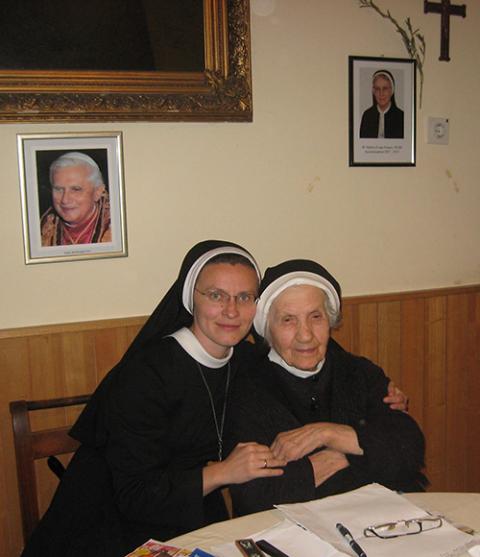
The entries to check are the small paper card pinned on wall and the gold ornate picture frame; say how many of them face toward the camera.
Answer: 2

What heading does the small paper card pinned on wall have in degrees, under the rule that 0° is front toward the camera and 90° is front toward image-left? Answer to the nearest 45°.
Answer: approximately 0°

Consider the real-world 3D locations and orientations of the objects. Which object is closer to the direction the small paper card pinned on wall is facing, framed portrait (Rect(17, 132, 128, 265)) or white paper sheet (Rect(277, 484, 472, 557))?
the white paper sheet

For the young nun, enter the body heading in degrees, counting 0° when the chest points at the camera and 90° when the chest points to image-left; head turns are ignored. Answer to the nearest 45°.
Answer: approximately 315°

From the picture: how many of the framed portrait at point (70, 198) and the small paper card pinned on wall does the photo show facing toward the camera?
2

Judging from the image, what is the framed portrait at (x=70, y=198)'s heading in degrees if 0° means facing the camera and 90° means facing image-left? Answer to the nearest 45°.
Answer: approximately 0°
